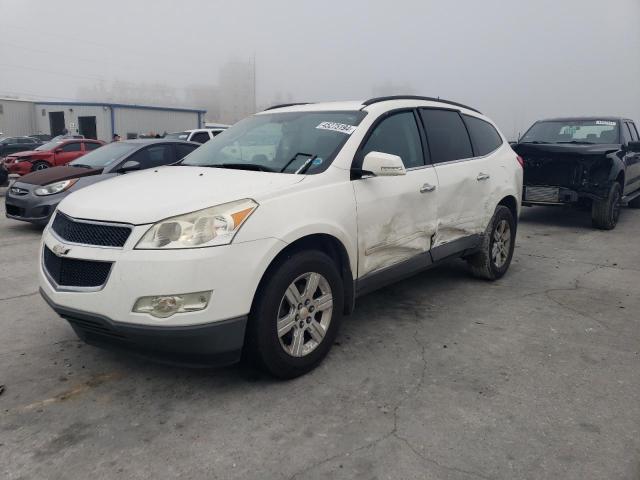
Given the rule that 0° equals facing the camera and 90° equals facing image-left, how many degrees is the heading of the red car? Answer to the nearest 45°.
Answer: approximately 45°

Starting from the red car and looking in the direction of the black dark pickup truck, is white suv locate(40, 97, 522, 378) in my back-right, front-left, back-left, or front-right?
front-right

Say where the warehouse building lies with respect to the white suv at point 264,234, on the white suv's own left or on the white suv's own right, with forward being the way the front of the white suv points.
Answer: on the white suv's own right

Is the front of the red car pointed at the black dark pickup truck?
no

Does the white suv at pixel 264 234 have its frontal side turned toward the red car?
no

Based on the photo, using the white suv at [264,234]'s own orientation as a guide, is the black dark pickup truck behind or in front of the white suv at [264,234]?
behind

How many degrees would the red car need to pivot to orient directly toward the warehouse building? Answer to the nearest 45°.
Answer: approximately 135° to its right

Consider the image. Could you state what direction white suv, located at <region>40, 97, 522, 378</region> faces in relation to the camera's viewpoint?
facing the viewer and to the left of the viewer

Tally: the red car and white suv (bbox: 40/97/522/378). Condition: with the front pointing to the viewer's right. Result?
0
